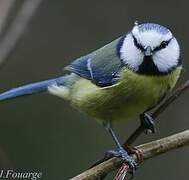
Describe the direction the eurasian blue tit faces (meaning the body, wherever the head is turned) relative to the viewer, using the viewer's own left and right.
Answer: facing the viewer and to the right of the viewer
